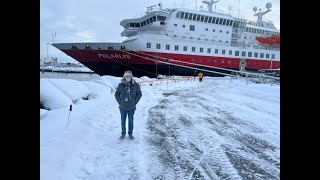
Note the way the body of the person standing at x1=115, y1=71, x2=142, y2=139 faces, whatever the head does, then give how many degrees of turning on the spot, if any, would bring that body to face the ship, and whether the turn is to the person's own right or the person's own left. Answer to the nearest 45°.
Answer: approximately 180°

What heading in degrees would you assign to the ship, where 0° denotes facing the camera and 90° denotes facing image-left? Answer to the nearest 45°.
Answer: approximately 45°

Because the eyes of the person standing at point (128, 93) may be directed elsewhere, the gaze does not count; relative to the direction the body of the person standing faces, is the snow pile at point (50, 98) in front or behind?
behind

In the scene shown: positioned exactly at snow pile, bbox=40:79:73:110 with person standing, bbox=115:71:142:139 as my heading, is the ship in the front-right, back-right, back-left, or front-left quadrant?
back-left

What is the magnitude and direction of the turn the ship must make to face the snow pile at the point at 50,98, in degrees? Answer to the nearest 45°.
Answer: approximately 45° to its left
